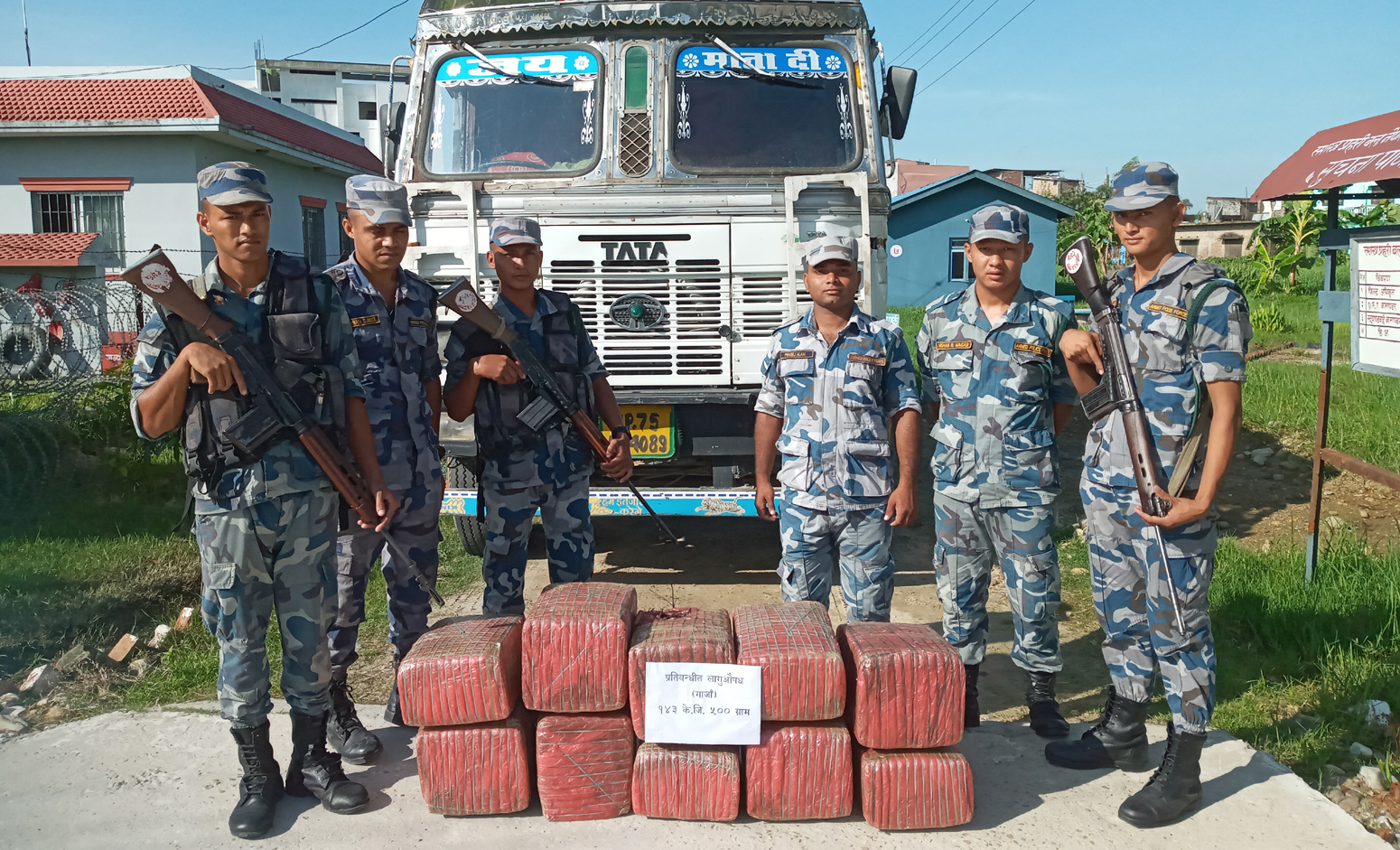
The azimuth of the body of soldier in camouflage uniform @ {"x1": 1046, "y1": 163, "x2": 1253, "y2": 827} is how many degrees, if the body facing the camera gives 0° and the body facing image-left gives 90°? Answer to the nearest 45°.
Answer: approximately 45°

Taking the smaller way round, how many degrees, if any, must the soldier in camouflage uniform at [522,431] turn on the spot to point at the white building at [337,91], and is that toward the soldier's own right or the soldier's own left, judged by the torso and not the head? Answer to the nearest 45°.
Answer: approximately 180°

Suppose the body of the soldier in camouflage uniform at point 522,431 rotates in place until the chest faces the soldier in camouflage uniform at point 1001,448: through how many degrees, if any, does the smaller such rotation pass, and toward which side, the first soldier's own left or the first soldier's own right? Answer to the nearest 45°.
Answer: approximately 90° to the first soldier's own left

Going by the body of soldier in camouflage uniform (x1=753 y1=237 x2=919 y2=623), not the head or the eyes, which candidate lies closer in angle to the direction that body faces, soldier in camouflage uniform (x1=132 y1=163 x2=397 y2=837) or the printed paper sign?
the printed paper sign

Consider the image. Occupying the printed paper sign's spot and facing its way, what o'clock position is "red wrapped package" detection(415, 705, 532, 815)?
The red wrapped package is roughly at 3 o'clock from the printed paper sign.

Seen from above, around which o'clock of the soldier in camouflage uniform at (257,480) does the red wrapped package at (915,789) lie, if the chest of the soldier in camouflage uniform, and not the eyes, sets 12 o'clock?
The red wrapped package is roughly at 10 o'clock from the soldier in camouflage uniform.

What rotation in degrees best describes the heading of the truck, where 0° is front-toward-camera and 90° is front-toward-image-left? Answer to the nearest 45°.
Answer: approximately 0°

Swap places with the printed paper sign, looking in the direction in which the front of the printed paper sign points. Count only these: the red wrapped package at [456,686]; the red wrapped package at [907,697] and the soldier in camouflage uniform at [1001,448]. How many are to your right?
1

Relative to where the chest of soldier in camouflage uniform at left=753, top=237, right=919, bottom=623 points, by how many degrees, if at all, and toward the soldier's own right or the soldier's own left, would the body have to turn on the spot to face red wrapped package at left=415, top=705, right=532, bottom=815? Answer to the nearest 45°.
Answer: approximately 45° to the soldier's own right
